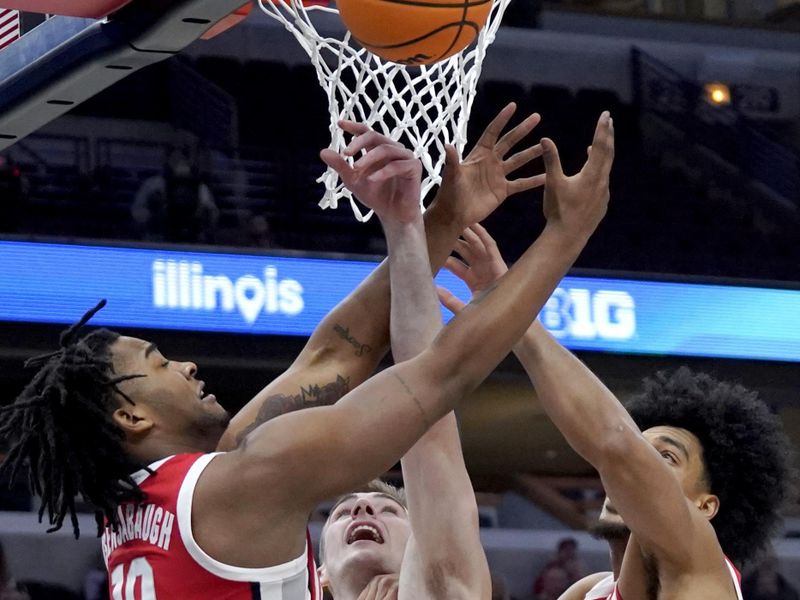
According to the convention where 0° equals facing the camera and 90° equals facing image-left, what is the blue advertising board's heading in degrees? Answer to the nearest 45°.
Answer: approximately 0°

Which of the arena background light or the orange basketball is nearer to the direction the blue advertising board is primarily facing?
the orange basketball

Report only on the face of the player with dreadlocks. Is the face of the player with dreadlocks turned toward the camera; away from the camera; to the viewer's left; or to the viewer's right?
to the viewer's right

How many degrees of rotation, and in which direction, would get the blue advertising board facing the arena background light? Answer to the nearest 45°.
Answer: approximately 135° to its left

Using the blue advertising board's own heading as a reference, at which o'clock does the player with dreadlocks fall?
The player with dreadlocks is roughly at 12 o'clock from the blue advertising board.

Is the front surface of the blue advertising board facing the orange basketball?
yes

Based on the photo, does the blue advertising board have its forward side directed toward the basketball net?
yes

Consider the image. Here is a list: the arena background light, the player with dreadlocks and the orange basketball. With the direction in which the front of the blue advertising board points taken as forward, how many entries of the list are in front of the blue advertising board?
2

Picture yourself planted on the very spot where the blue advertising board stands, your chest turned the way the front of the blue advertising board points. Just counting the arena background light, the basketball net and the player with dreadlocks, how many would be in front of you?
2
